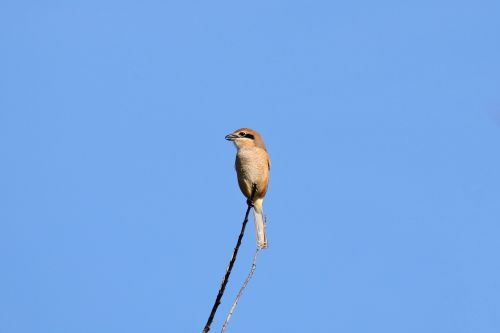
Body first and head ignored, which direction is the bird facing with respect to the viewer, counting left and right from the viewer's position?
facing the viewer and to the left of the viewer
